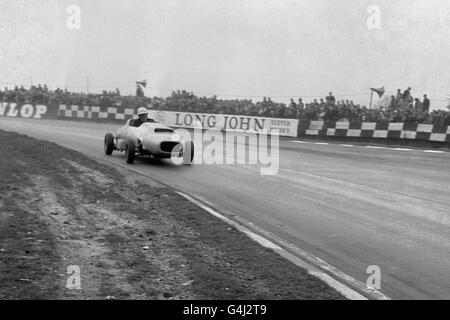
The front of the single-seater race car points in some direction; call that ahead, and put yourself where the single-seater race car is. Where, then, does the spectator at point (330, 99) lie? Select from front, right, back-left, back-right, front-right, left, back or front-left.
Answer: left

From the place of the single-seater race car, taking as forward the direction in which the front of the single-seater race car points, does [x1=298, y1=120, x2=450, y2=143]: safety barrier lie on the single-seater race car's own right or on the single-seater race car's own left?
on the single-seater race car's own left

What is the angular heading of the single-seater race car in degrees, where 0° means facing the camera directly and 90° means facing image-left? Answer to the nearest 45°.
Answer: approximately 315°

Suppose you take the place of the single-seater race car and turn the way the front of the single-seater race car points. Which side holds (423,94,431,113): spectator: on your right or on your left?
on your left

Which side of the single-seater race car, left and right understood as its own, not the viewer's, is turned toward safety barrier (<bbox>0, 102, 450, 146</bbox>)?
left

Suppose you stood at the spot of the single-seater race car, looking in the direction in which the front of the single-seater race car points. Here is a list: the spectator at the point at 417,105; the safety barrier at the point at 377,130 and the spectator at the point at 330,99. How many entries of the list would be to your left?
3

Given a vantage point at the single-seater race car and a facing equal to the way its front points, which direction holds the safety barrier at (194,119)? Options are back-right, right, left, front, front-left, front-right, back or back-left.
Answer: back-left

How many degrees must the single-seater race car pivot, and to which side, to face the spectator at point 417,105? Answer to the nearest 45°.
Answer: approximately 90° to its left
